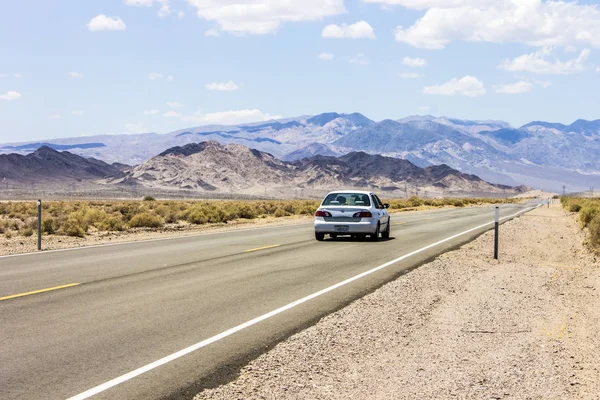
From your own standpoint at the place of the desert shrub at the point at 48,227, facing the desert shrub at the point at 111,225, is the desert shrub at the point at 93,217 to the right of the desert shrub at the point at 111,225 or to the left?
left

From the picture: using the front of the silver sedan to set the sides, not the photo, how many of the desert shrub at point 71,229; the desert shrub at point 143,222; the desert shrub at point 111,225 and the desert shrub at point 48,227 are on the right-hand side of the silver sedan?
0

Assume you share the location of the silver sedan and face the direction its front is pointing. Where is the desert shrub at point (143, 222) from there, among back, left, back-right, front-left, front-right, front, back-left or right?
front-left

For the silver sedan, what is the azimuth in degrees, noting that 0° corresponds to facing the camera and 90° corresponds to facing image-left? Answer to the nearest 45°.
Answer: approximately 180°

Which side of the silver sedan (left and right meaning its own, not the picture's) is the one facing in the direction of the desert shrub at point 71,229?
left

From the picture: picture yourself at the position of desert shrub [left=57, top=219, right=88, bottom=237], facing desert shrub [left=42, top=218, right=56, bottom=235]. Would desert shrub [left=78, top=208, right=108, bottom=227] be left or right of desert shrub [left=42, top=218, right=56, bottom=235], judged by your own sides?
right

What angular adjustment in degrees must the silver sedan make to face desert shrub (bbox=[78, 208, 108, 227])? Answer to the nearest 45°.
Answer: approximately 45° to its left

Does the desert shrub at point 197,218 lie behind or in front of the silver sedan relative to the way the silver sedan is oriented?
in front

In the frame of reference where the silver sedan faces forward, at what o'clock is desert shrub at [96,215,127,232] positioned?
The desert shrub is roughly at 10 o'clock from the silver sedan.

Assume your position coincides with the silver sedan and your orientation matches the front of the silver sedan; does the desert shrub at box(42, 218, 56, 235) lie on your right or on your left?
on your left
